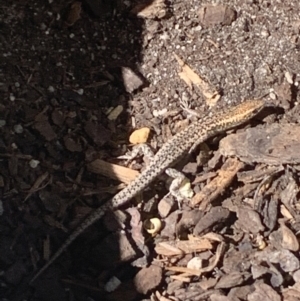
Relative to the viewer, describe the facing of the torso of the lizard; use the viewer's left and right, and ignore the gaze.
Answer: facing away from the viewer and to the right of the viewer

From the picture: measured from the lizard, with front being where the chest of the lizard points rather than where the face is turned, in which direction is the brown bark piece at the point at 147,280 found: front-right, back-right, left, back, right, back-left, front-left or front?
back

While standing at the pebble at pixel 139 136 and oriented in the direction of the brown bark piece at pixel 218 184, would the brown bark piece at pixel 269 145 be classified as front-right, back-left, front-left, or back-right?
front-left

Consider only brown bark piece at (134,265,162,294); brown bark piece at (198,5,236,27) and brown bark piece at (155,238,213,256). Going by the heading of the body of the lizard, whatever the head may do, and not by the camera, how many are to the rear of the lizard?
2

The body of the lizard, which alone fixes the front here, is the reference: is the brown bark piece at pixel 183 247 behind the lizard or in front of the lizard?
behind

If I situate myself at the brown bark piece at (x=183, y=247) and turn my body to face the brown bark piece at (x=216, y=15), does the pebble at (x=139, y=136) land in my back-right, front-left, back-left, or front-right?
front-left

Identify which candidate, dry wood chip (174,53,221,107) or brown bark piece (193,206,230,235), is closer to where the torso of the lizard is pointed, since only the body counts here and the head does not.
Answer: the dry wood chip

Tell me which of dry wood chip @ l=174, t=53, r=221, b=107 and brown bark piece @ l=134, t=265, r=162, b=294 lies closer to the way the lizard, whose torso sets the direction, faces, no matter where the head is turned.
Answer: the dry wood chip

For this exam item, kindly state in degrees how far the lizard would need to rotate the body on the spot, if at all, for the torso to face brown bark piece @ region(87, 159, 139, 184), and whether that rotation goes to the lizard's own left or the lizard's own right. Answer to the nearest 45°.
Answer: approximately 135° to the lizard's own left

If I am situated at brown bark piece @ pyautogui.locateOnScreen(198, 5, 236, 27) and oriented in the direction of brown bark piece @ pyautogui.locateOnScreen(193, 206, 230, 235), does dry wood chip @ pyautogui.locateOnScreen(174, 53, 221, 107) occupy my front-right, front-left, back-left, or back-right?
front-right

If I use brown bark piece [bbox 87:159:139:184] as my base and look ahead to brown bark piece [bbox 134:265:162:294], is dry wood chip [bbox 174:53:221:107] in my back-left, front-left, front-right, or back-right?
back-left
